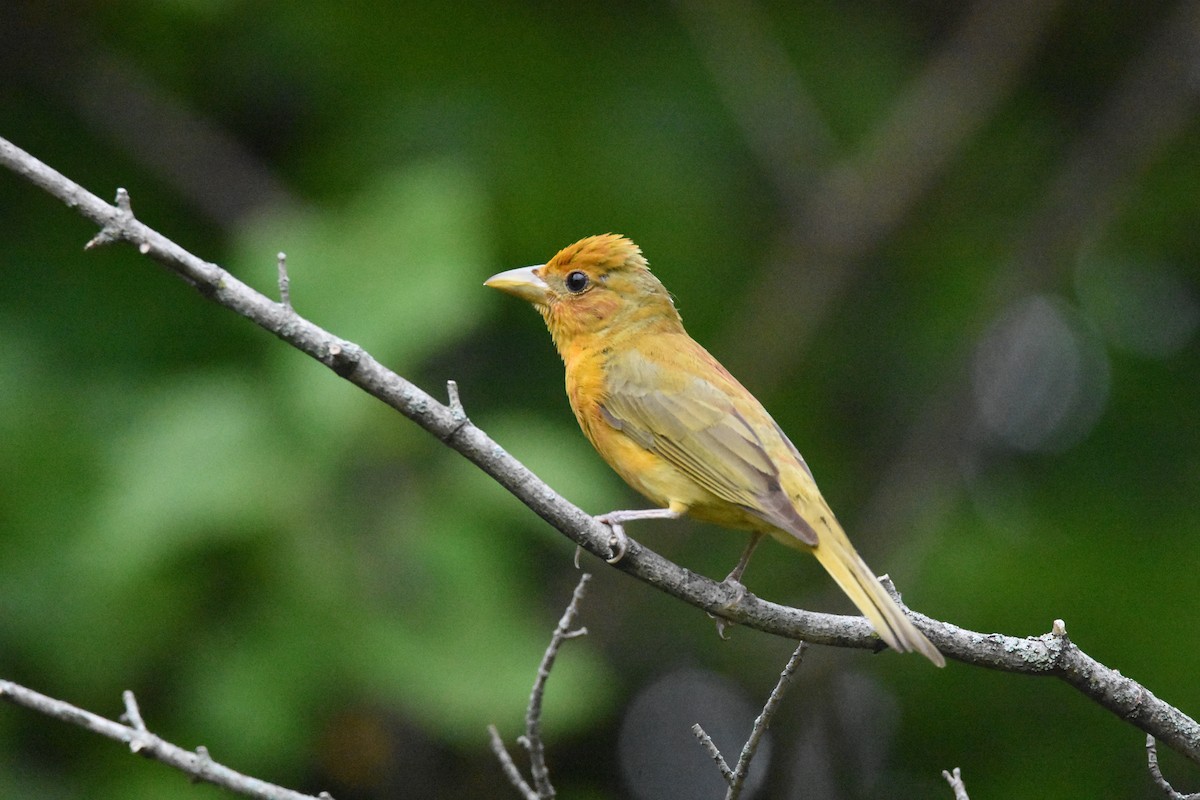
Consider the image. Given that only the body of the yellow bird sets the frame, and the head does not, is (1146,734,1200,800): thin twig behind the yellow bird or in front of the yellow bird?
behind

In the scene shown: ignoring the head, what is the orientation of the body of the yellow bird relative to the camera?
to the viewer's left
